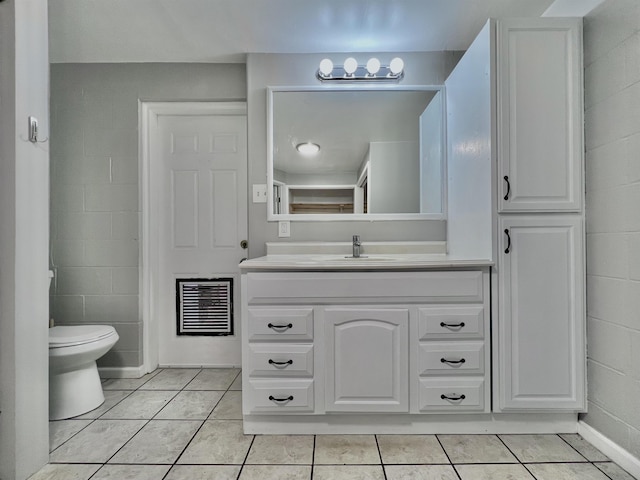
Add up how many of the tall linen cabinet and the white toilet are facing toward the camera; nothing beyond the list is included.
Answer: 1

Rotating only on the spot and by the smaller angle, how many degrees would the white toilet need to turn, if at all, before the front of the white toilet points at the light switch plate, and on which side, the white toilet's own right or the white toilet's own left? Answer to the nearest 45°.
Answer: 0° — it already faces it

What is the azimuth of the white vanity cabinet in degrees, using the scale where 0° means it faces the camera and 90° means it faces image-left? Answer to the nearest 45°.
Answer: approximately 0°

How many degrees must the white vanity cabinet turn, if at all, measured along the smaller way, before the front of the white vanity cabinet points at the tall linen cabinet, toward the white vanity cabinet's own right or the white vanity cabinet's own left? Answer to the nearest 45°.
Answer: approximately 90° to the white vanity cabinet's own left

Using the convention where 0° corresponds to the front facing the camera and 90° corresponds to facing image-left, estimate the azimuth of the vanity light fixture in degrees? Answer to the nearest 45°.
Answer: approximately 0°

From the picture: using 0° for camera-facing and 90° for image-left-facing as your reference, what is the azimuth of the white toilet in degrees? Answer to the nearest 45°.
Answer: approximately 270°

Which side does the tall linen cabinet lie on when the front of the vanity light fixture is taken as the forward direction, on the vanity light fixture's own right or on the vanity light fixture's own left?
on the vanity light fixture's own left
